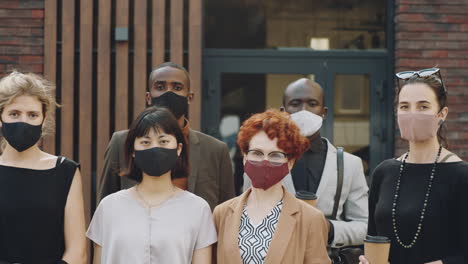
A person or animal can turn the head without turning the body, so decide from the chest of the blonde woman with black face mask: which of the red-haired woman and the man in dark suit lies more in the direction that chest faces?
the red-haired woman

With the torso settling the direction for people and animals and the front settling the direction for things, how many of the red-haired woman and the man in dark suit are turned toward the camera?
2

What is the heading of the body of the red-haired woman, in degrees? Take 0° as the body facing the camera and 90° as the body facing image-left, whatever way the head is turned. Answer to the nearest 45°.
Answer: approximately 0°

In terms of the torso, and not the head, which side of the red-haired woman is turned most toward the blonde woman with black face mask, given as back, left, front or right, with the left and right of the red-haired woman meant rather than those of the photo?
right

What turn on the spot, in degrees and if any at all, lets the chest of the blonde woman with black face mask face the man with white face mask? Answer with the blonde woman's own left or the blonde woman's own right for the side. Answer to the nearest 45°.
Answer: approximately 90° to the blonde woman's own left

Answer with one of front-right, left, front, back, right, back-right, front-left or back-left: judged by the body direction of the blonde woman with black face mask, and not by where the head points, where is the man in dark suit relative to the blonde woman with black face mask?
back-left

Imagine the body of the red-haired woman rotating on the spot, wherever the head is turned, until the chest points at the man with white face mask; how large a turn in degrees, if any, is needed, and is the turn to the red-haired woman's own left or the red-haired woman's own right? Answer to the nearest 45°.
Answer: approximately 180°

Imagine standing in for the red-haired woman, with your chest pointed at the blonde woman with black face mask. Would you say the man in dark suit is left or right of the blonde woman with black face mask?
right

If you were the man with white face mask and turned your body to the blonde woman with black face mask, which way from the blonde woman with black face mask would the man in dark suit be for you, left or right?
right
